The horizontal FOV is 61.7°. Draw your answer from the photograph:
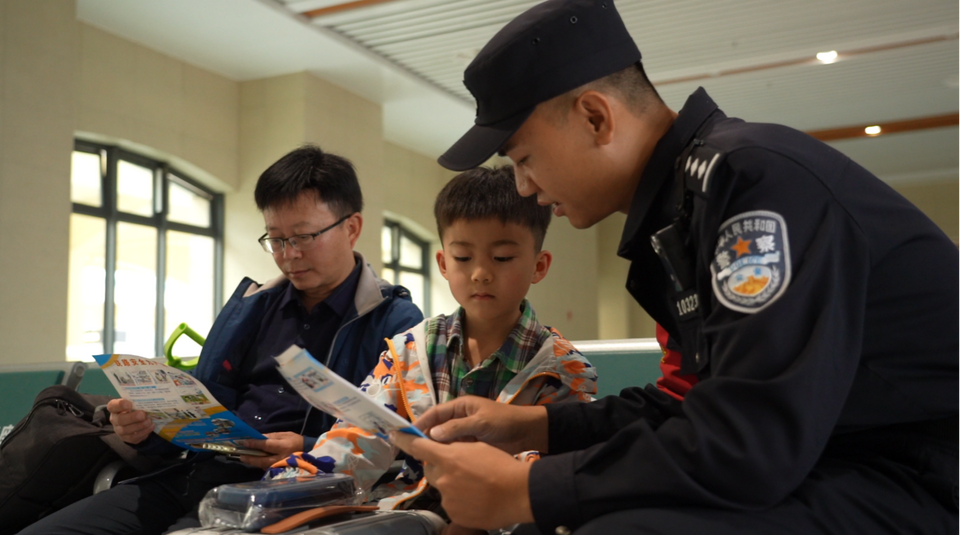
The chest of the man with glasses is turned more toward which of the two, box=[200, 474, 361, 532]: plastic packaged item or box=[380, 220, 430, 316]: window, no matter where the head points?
the plastic packaged item

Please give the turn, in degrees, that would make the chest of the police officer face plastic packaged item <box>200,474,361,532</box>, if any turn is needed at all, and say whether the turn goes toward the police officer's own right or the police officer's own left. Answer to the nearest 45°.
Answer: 0° — they already face it

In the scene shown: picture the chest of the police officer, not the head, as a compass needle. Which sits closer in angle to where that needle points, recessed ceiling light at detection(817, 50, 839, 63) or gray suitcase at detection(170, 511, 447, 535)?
the gray suitcase

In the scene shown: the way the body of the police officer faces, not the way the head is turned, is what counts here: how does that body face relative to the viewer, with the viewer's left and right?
facing to the left of the viewer

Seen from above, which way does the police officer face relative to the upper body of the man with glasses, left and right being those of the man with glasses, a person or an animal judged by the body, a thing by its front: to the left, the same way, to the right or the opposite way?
to the right

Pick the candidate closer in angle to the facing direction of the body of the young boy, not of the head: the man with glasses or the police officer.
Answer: the police officer

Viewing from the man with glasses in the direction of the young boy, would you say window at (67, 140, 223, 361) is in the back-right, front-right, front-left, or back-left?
back-left

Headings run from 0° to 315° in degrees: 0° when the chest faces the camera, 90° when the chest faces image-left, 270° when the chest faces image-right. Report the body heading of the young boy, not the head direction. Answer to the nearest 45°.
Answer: approximately 0°

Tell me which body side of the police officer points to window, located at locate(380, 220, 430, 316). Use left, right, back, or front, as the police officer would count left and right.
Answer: right

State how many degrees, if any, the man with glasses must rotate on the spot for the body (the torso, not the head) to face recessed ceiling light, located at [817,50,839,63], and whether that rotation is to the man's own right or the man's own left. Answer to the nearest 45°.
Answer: approximately 180°

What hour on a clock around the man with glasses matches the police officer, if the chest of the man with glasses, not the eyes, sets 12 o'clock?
The police officer is roughly at 10 o'clock from the man with glasses.
